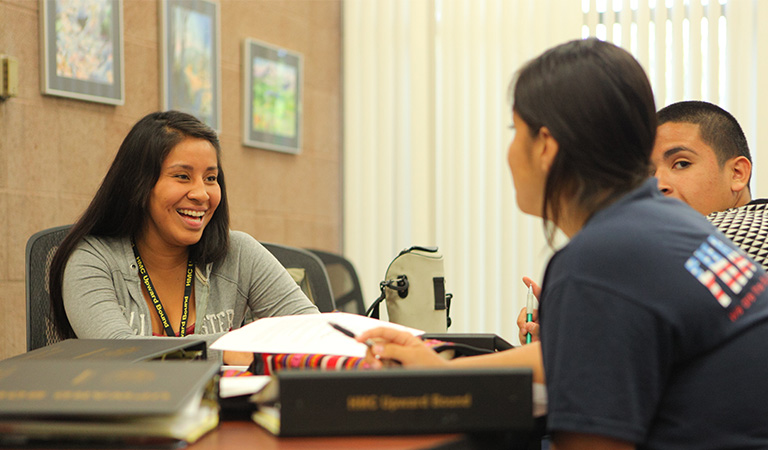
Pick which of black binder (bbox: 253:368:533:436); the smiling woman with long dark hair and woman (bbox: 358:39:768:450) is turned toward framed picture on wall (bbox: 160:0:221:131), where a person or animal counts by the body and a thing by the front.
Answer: the woman

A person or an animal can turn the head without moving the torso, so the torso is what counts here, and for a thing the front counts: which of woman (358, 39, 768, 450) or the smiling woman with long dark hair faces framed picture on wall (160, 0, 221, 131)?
the woman

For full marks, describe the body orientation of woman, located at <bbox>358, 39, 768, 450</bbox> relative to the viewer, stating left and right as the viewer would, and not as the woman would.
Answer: facing away from the viewer and to the left of the viewer

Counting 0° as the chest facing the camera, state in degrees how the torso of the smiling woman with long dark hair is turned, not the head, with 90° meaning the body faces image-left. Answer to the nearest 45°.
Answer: approximately 315°

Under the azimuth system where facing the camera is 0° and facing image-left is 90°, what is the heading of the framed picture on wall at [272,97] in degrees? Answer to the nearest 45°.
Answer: approximately 315°

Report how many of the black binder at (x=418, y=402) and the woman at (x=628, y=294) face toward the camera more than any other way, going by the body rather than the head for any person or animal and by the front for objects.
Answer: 1
